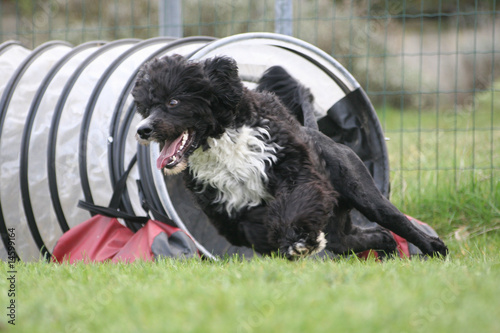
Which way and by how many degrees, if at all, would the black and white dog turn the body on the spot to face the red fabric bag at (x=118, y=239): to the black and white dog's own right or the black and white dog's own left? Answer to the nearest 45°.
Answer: approximately 90° to the black and white dog's own right

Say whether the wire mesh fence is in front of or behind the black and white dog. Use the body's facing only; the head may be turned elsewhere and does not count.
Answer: behind

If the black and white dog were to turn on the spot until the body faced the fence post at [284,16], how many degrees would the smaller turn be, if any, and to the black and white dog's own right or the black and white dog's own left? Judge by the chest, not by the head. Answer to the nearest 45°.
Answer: approximately 135° to the black and white dog's own right

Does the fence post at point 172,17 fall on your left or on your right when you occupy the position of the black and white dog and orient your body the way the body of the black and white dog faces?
on your right
